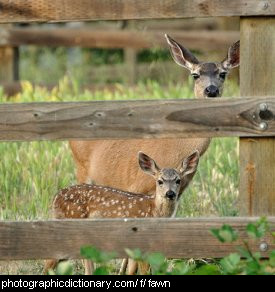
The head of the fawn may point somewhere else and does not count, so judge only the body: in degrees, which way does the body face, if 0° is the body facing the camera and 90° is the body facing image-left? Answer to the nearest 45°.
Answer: approximately 270°

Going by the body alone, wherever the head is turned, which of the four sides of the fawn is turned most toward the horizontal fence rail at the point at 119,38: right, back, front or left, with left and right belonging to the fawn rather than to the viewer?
left

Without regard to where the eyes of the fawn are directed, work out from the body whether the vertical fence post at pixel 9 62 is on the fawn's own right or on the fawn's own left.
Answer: on the fawn's own left
